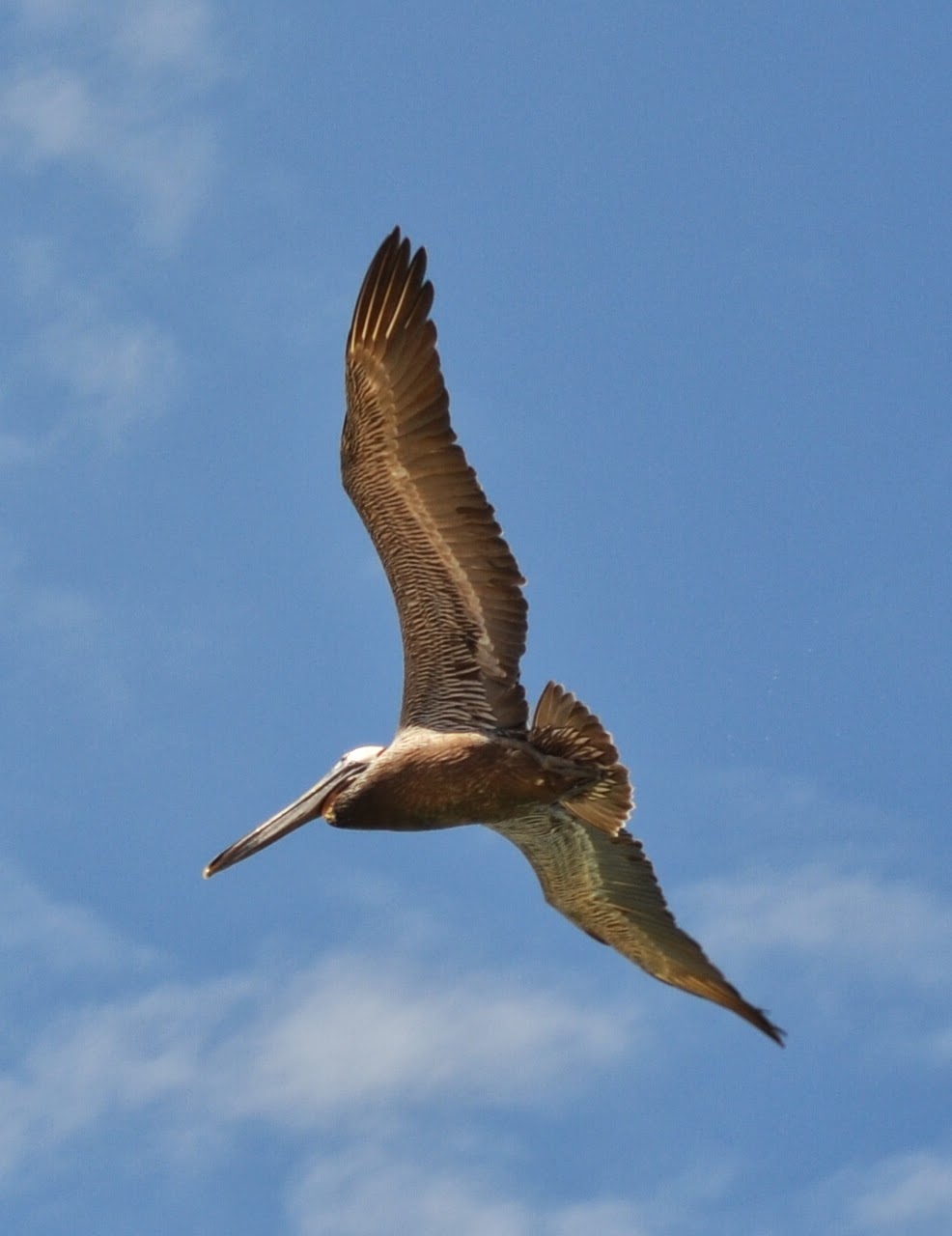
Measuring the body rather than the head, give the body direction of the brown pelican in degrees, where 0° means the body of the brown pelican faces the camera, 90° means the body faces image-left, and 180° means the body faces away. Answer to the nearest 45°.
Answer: approximately 90°
